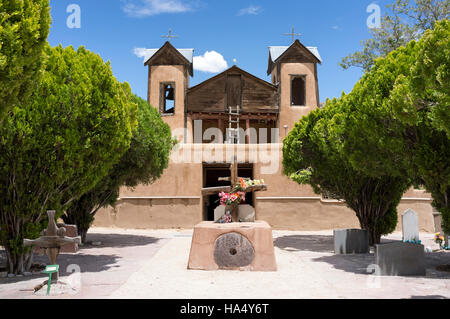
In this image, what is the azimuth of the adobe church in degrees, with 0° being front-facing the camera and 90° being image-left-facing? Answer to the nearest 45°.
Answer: approximately 0°

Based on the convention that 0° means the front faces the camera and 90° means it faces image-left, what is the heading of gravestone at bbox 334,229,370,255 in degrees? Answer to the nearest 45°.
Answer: approximately 0°

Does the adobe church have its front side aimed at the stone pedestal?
yes
